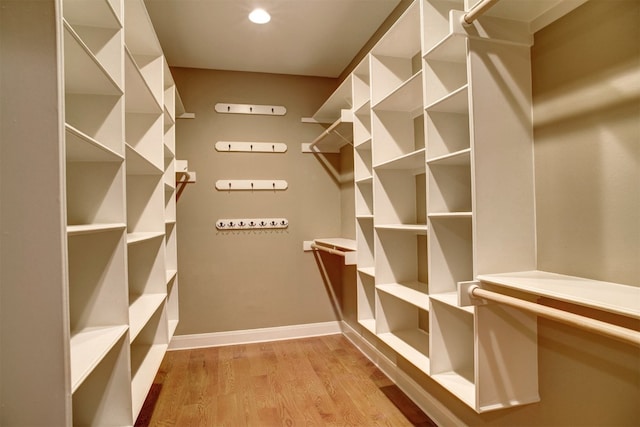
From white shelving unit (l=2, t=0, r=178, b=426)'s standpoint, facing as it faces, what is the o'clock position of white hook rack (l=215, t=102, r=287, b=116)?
The white hook rack is roughly at 9 o'clock from the white shelving unit.

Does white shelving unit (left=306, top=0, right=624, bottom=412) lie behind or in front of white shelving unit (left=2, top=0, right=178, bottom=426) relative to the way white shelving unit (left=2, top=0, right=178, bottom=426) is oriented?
in front

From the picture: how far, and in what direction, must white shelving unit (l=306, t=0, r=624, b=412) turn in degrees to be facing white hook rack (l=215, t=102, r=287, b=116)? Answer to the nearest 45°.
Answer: approximately 90° to its right

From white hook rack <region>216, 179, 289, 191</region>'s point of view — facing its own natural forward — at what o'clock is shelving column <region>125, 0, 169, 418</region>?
The shelving column is roughly at 1 o'clock from the white hook rack.

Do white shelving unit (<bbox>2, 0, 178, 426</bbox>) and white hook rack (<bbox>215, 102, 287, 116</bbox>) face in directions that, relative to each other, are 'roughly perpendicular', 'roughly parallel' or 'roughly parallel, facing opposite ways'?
roughly perpendicular

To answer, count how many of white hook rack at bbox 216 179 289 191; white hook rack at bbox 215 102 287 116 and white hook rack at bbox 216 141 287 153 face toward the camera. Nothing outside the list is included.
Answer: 3

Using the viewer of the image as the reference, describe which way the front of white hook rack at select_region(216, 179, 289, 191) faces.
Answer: facing the viewer

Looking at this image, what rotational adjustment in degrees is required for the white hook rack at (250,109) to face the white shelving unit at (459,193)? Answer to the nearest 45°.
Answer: approximately 45° to its left

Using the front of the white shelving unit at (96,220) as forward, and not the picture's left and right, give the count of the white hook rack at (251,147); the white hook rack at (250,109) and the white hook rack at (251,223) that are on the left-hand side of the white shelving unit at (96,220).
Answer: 3

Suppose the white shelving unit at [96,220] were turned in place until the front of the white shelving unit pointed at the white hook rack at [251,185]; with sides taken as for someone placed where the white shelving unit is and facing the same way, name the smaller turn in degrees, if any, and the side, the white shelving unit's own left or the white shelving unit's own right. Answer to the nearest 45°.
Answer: approximately 90° to the white shelving unit's own left

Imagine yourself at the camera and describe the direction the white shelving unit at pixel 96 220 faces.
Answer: facing the viewer and to the right of the viewer

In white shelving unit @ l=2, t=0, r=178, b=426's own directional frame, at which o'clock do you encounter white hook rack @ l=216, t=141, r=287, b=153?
The white hook rack is roughly at 9 o'clock from the white shelving unit.

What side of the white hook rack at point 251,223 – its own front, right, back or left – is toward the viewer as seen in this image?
front
